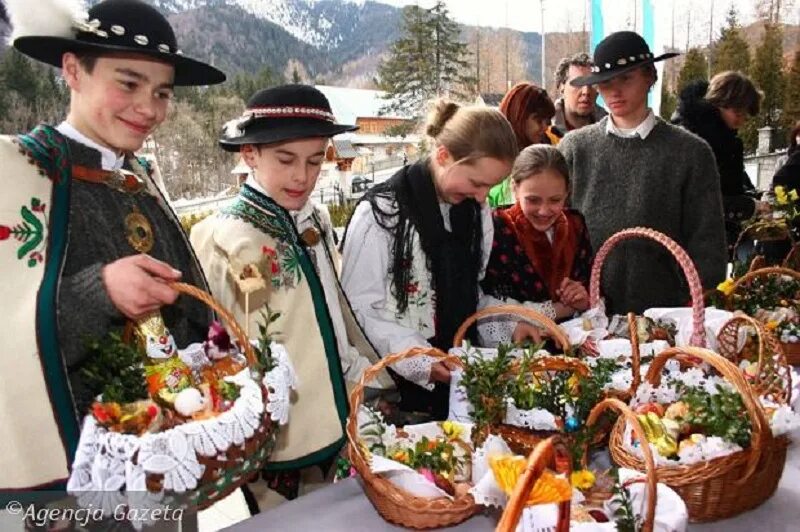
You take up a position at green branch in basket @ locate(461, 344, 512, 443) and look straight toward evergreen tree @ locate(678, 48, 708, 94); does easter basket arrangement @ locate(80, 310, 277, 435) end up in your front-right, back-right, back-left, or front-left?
back-left

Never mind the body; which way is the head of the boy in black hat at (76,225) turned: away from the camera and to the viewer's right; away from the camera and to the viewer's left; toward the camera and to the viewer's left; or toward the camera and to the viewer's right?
toward the camera and to the viewer's right

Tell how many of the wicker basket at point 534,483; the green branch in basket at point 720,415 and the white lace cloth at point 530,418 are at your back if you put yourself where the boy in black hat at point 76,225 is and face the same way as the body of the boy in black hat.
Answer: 0

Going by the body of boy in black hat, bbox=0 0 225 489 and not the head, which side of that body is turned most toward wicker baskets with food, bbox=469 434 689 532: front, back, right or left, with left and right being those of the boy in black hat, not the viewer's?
front

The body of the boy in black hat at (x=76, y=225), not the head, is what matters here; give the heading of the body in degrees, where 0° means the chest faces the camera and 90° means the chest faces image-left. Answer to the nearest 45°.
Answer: approximately 315°

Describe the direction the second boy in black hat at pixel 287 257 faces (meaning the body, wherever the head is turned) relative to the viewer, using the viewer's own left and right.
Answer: facing the viewer and to the right of the viewer

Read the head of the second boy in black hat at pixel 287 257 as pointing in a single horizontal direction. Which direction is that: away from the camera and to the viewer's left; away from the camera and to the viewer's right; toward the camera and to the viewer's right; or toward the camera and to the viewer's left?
toward the camera and to the viewer's right

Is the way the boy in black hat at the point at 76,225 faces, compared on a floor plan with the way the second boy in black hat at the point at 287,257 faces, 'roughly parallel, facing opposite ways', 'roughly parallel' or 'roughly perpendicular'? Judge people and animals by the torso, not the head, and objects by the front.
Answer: roughly parallel

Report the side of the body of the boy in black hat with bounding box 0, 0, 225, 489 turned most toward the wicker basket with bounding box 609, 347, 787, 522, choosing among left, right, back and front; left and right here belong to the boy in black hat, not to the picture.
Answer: front

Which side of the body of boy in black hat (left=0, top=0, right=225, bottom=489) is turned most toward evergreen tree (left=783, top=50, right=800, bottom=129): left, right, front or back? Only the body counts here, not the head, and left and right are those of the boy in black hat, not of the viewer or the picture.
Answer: left

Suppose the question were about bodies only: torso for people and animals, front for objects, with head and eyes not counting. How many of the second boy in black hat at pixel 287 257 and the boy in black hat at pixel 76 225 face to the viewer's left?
0

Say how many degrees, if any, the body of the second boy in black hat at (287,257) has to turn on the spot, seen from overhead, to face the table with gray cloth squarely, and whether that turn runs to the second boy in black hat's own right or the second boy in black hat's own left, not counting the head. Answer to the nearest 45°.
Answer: approximately 45° to the second boy in black hat's own right

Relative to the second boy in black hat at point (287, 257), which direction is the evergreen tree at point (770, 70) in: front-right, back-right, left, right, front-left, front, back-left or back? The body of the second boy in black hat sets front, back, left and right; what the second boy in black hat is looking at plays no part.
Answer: left

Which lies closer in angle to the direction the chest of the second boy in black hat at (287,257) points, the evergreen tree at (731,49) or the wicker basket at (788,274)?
the wicker basket
